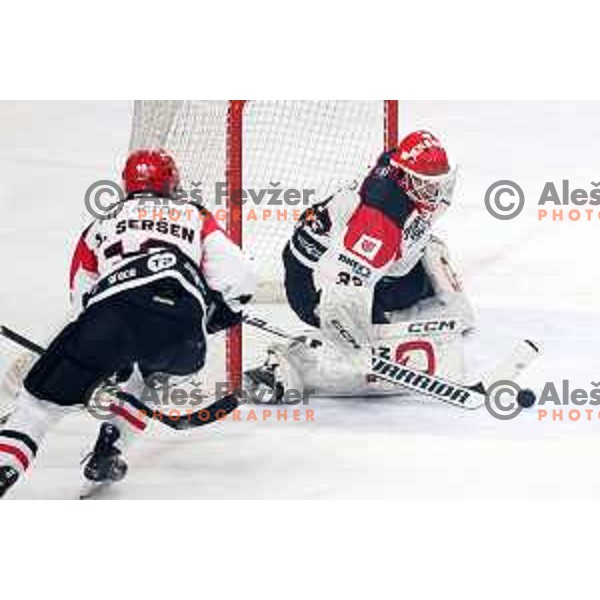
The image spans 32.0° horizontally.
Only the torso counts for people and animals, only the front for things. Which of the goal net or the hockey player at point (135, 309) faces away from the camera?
the hockey player

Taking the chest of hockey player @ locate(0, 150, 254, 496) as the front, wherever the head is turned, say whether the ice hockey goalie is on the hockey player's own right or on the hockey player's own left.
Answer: on the hockey player's own right

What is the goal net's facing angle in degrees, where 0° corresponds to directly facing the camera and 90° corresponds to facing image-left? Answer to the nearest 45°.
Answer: approximately 315°

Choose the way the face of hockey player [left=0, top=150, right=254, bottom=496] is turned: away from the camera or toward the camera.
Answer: away from the camera

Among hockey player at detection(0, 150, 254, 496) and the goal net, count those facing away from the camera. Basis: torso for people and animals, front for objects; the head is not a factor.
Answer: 1

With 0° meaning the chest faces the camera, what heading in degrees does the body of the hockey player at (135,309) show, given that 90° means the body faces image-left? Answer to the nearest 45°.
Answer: approximately 180°

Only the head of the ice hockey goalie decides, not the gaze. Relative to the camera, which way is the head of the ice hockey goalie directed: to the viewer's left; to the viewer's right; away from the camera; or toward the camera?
to the viewer's right
